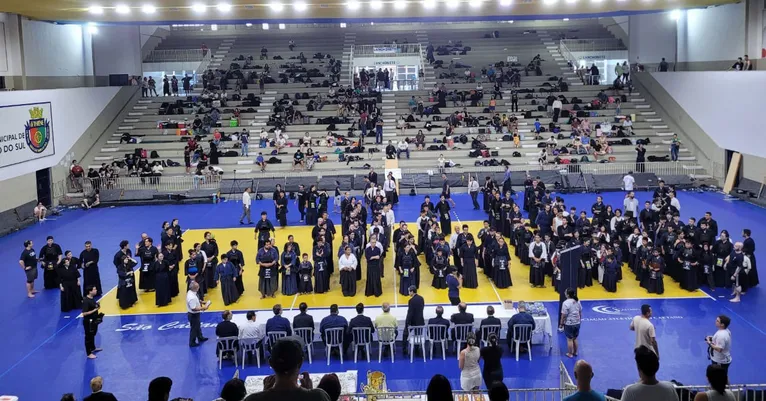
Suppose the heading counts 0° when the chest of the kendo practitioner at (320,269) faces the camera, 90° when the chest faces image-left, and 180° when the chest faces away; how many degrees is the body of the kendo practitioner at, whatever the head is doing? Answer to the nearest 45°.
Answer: approximately 0°

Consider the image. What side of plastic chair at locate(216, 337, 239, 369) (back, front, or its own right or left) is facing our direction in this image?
back

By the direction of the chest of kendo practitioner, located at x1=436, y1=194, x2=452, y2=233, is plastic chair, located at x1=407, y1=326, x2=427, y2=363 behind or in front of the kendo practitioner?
in front

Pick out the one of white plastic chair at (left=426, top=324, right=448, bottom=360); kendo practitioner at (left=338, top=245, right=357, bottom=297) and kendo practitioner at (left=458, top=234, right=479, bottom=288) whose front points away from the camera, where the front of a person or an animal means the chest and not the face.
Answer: the white plastic chair

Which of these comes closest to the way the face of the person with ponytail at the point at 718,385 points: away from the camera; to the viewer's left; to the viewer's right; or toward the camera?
away from the camera

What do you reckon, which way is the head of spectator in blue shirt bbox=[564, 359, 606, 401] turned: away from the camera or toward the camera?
away from the camera

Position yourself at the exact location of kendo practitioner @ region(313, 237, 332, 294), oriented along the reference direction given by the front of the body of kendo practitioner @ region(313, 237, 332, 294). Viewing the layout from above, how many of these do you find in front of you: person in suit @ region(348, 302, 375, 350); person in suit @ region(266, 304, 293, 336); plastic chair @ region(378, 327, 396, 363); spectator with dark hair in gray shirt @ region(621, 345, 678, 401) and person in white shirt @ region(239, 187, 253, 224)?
4

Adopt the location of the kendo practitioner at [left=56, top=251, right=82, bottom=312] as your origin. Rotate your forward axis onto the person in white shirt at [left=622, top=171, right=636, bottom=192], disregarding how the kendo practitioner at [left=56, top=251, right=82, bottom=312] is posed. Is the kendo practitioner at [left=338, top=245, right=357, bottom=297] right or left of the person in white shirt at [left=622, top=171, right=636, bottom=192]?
right

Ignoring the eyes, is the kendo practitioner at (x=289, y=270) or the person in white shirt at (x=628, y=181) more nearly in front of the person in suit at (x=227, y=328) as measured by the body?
the kendo practitioner

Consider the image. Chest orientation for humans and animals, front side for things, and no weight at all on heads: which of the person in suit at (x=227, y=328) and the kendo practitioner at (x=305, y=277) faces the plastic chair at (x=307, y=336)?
the kendo practitioner

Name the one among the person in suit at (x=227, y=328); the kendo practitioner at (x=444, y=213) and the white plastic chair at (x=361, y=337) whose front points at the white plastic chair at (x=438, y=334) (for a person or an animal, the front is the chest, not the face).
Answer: the kendo practitioner

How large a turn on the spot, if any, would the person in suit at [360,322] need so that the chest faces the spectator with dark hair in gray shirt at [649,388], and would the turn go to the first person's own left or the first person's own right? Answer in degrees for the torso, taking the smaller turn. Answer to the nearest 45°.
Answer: approximately 180°

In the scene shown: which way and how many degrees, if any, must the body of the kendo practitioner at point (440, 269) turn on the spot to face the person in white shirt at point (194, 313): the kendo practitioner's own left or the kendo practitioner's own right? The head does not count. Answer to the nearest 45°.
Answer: approximately 45° to the kendo practitioner's own right

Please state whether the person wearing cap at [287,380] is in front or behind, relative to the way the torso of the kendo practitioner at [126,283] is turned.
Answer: in front
